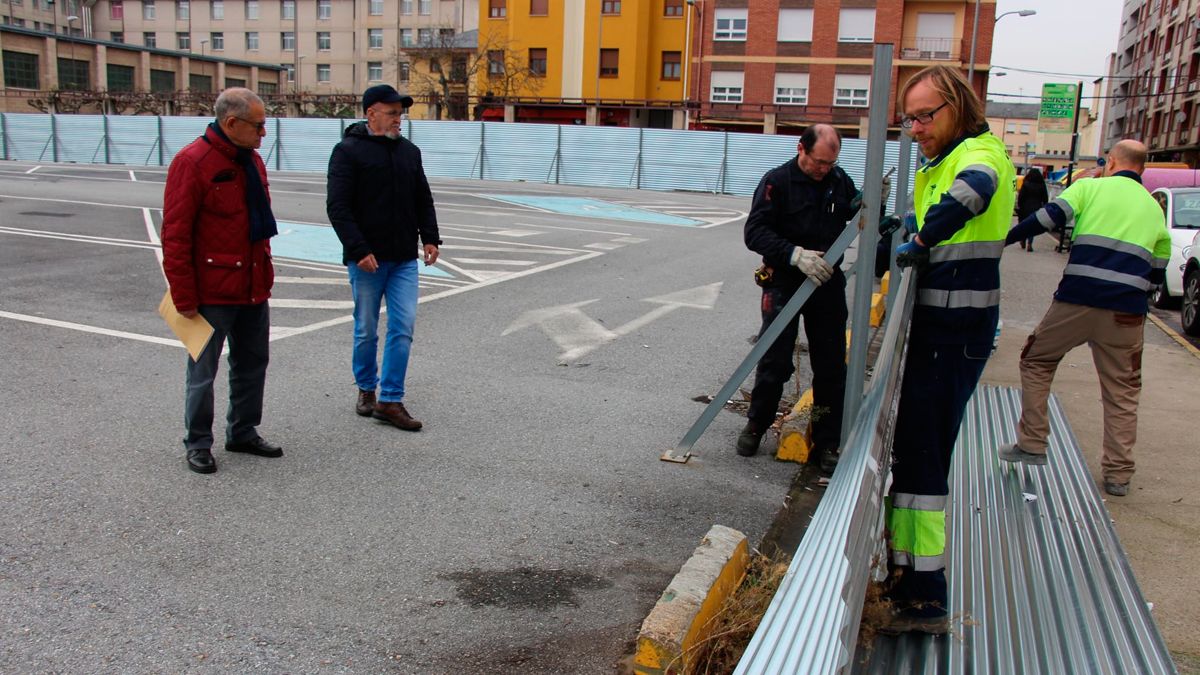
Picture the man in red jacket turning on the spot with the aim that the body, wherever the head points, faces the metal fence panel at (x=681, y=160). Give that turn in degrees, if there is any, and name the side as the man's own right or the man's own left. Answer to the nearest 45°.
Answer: approximately 90° to the man's own left

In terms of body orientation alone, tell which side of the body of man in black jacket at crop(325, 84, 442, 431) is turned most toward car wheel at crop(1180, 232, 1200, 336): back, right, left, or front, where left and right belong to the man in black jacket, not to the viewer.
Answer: left

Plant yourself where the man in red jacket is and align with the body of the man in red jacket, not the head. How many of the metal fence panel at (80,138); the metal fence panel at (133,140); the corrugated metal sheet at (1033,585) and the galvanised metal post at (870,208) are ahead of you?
2

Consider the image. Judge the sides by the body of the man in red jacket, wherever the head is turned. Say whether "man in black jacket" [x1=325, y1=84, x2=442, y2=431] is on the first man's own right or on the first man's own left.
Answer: on the first man's own left

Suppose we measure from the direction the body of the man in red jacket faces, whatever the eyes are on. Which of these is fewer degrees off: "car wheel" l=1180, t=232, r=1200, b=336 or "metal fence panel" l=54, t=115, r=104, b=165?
the car wheel

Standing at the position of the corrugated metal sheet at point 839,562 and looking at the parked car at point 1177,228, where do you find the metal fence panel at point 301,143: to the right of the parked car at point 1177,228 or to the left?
left

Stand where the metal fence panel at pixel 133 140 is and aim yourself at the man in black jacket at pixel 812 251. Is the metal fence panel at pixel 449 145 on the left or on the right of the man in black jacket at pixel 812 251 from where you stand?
left

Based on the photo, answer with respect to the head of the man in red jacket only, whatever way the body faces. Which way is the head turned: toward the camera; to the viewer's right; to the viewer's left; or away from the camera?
to the viewer's right

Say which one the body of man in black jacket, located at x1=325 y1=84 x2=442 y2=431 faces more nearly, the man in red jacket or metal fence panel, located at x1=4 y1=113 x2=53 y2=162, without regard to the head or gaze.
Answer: the man in red jacket

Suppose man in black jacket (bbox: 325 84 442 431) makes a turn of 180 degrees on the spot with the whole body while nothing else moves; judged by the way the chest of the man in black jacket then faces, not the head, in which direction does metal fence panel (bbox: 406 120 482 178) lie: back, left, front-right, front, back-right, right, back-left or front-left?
front-right

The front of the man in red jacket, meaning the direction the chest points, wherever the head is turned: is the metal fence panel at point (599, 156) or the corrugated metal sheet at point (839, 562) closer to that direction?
the corrugated metal sheet

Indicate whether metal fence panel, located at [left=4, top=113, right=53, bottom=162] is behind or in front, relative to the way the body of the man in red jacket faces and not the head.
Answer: behind

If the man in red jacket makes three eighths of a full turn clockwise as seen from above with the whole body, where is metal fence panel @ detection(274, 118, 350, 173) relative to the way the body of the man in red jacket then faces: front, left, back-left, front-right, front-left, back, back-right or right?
right
